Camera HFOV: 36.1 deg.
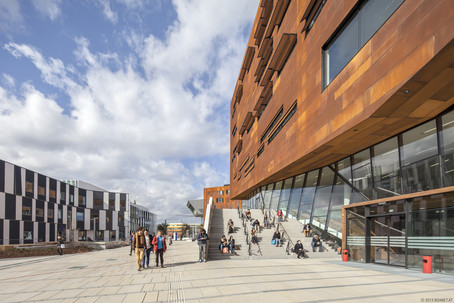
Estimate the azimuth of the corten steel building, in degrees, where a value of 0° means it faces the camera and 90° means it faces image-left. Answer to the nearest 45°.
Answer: approximately 45°

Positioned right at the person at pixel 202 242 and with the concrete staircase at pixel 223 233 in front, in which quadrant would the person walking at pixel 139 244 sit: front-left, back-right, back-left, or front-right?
back-left

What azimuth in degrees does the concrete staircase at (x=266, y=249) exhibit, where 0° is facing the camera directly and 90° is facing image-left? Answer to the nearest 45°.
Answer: approximately 0°

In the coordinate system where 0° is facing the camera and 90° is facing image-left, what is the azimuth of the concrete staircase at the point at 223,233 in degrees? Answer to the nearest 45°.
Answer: approximately 0°
